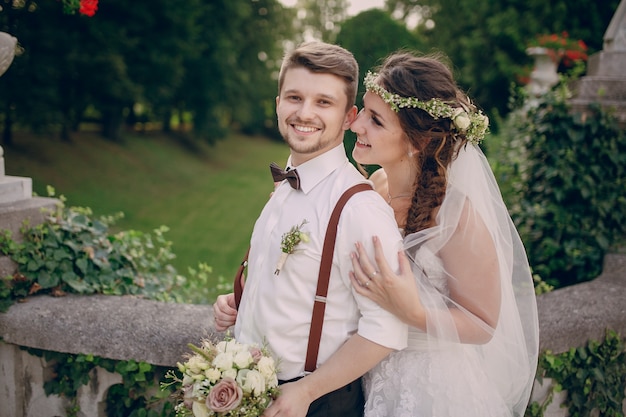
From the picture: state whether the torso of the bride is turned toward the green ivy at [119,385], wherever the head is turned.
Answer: yes

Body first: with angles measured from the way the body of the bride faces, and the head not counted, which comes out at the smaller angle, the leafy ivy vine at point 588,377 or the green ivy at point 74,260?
the green ivy

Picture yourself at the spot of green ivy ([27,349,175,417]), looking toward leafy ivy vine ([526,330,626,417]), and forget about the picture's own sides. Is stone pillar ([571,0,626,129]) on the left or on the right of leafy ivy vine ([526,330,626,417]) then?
left

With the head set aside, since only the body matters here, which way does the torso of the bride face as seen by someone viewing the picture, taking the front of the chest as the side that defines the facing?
to the viewer's left

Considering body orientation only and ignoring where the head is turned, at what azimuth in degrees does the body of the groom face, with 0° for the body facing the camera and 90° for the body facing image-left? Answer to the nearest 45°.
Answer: approximately 45°

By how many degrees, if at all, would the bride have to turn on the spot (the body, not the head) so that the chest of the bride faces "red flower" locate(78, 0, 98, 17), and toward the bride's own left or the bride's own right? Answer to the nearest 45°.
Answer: approximately 45° to the bride's own right

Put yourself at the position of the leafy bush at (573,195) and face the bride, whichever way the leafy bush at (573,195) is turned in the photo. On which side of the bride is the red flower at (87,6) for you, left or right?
right
